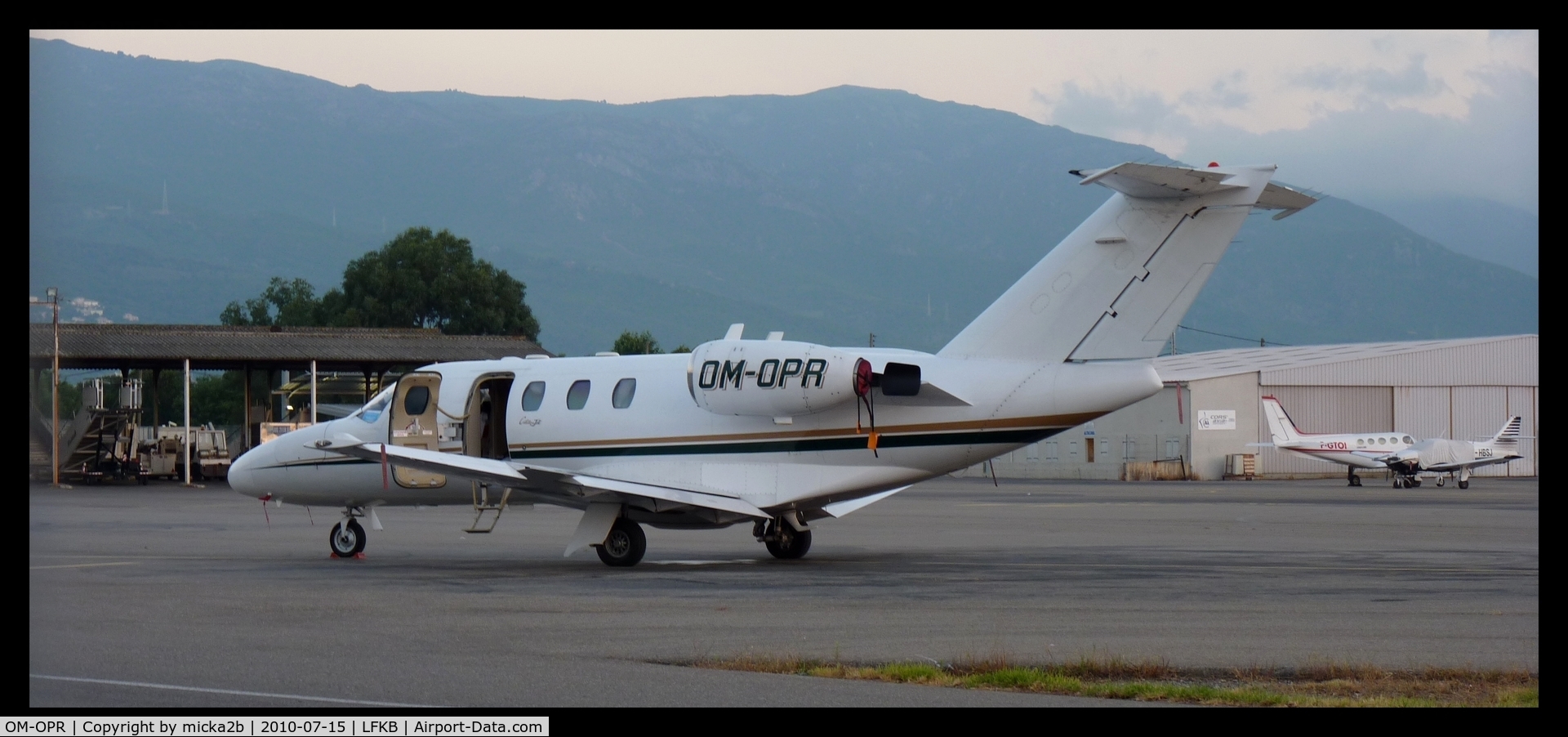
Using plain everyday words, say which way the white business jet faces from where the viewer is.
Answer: facing away from the viewer and to the left of the viewer
